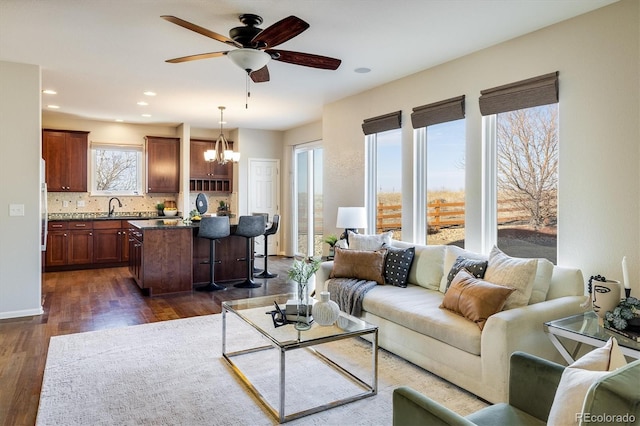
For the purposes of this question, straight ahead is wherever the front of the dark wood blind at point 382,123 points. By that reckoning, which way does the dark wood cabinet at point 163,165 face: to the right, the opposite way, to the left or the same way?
to the left

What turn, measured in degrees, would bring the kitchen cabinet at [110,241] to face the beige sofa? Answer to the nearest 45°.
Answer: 0° — it already faces it

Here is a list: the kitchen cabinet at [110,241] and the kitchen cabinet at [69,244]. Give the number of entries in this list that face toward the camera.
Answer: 2

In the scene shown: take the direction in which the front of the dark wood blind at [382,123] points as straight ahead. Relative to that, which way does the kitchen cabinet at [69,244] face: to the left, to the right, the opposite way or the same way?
to the left

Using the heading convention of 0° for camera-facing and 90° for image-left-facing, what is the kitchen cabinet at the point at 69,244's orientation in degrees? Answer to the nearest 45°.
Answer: approximately 0°

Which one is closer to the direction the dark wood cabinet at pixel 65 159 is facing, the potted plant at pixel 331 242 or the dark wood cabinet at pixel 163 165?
the potted plant

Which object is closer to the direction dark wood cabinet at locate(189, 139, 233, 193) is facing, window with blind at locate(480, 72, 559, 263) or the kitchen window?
the window with blind

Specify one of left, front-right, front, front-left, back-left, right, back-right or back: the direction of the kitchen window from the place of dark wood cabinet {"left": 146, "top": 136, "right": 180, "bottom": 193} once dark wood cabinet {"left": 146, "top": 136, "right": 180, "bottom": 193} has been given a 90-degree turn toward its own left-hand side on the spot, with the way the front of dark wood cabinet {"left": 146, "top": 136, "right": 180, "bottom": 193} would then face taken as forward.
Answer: back

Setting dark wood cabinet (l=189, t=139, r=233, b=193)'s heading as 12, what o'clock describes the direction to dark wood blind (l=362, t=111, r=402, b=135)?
The dark wood blind is roughly at 11 o'clock from the dark wood cabinet.
